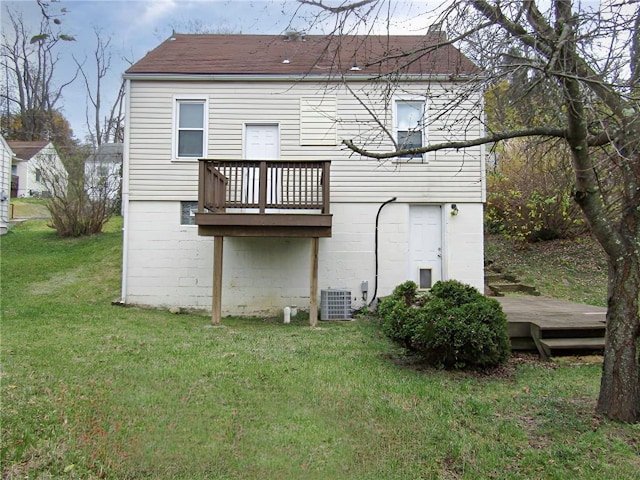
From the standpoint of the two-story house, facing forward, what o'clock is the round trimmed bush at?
The round trimmed bush is roughly at 5 o'clock from the two-story house.

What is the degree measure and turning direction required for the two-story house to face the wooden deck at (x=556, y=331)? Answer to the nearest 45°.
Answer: approximately 135° to its right

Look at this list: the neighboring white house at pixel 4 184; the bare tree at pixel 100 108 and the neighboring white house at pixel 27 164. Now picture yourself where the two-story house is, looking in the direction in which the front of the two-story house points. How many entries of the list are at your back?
0

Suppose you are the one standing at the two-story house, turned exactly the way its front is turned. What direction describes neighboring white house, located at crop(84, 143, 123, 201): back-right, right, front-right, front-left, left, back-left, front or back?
front-left

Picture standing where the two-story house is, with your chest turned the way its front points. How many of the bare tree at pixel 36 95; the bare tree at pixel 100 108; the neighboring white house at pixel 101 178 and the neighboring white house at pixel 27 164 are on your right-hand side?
0

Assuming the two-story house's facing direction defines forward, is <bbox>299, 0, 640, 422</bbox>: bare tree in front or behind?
behind

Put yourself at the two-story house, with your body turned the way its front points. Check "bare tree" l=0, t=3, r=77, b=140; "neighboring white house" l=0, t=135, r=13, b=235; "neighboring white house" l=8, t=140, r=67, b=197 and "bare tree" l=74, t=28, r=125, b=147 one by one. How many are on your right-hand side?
0

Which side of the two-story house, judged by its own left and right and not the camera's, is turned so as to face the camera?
back

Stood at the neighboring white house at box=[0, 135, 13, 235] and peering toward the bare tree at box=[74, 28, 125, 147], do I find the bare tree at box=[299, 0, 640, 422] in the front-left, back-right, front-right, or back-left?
back-right

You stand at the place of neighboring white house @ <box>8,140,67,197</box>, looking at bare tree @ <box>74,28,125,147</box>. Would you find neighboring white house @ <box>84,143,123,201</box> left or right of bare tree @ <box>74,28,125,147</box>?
right

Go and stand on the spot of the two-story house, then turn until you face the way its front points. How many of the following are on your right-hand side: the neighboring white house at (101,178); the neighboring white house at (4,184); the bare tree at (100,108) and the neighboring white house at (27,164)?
0

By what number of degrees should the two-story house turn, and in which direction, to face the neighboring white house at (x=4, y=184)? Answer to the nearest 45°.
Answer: approximately 45° to its left
